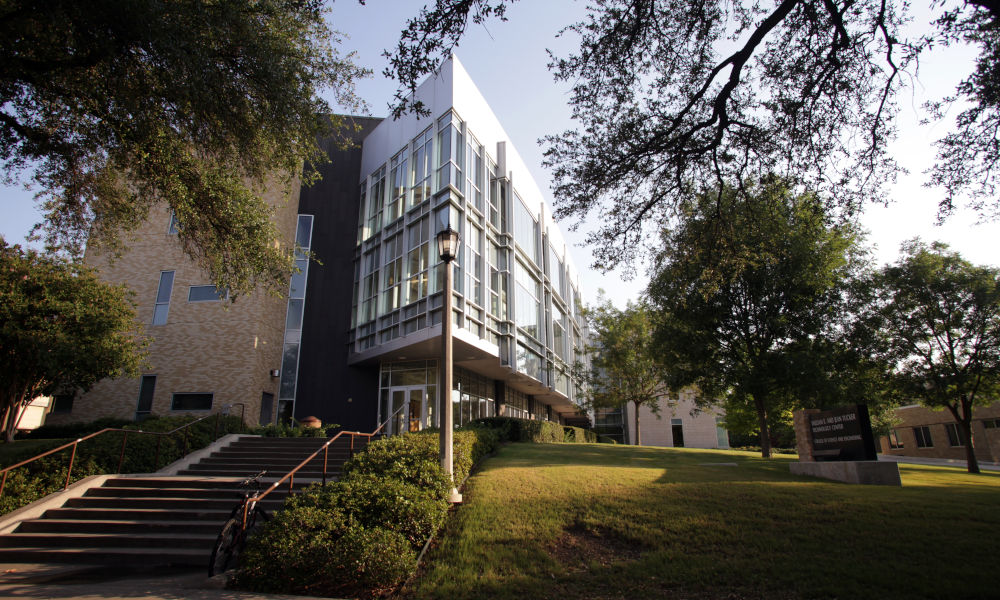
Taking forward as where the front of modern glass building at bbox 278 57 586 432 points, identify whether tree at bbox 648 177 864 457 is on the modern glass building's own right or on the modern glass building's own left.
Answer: on the modern glass building's own left

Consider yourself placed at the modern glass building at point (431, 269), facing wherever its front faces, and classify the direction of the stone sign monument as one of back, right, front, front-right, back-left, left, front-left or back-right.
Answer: left

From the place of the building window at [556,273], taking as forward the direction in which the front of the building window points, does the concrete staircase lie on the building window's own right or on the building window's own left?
on the building window's own right

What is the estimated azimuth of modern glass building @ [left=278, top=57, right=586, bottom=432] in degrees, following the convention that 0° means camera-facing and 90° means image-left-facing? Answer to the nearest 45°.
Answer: approximately 45°

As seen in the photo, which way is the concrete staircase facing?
toward the camera

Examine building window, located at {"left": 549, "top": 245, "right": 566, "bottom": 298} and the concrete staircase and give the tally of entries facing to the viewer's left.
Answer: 0

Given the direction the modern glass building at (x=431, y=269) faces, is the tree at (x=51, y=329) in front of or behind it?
in front

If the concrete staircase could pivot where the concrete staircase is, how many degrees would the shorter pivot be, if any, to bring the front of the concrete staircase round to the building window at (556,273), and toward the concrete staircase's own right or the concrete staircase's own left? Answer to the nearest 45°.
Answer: approximately 135° to the concrete staircase's own left

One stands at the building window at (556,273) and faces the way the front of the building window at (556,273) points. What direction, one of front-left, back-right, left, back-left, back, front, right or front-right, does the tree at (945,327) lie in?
front

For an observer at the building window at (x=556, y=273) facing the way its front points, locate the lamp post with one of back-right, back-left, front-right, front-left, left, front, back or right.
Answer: front-right

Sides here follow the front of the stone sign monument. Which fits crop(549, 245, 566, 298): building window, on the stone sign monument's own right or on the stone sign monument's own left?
on the stone sign monument's own right
